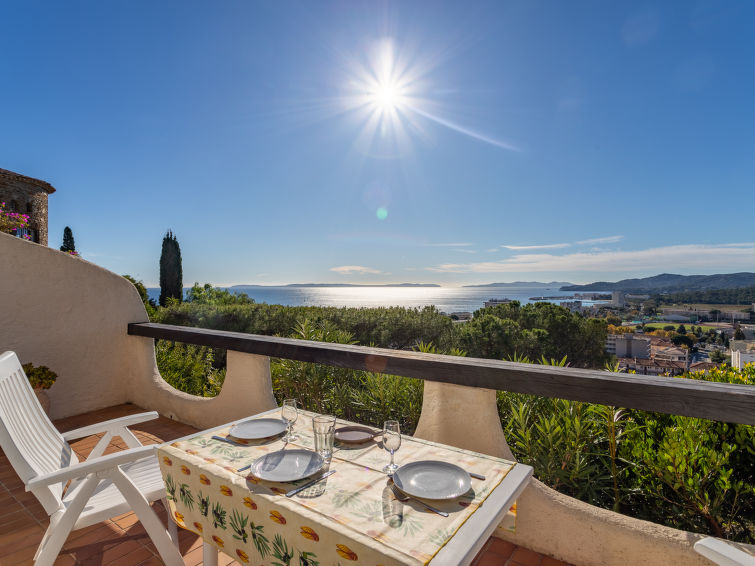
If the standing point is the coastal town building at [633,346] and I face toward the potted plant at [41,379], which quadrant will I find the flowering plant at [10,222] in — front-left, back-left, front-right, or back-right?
front-right

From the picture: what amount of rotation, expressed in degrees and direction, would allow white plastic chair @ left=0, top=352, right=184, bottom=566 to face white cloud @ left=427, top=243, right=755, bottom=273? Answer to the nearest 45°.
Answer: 0° — it already faces it

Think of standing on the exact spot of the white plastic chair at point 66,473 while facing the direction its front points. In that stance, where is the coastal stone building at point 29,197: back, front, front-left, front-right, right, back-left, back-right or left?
left

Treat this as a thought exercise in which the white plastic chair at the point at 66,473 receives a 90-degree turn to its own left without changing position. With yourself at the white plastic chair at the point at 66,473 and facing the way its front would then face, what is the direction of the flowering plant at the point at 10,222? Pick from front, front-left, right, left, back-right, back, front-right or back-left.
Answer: front

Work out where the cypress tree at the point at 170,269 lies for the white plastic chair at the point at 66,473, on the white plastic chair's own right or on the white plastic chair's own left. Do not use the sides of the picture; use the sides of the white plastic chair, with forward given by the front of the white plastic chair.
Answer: on the white plastic chair's own left

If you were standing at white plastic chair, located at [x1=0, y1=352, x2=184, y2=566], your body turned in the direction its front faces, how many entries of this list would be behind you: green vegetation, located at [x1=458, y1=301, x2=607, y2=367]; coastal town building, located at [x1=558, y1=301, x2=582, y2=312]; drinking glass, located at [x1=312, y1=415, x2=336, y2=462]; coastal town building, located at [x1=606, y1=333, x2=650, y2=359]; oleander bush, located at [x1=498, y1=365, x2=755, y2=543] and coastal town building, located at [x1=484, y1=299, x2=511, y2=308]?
0

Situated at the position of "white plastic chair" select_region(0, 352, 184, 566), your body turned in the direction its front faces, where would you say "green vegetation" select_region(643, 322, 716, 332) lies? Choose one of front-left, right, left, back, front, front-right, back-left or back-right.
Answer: front

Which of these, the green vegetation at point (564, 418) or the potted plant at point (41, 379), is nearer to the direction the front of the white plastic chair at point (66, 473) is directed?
the green vegetation

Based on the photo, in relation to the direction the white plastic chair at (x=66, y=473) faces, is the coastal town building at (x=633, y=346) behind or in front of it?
in front

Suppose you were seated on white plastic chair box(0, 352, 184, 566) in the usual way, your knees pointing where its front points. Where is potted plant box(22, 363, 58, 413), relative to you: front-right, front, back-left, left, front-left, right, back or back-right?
left

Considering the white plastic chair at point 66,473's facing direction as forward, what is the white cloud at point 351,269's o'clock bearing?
The white cloud is roughly at 10 o'clock from the white plastic chair.

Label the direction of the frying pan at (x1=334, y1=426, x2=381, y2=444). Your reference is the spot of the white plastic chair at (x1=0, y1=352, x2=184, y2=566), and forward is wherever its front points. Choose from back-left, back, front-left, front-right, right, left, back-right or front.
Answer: front-right

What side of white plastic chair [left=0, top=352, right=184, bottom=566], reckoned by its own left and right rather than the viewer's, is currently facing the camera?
right
